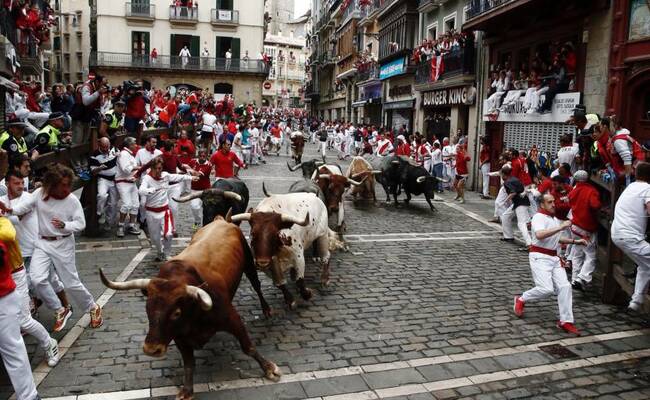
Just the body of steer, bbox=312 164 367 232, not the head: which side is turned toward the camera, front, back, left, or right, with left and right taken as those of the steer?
front

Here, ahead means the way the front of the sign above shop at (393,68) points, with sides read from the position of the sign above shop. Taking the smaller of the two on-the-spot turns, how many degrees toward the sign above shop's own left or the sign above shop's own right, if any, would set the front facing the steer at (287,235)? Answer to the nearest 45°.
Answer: approximately 45° to the sign above shop's own left

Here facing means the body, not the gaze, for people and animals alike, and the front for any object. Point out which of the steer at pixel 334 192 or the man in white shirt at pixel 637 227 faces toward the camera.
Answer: the steer

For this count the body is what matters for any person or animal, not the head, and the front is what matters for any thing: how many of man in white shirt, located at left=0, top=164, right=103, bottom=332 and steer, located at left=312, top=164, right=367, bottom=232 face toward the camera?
2

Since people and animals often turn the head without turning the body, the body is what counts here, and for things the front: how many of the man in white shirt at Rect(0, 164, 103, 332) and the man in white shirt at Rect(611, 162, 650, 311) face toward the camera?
1

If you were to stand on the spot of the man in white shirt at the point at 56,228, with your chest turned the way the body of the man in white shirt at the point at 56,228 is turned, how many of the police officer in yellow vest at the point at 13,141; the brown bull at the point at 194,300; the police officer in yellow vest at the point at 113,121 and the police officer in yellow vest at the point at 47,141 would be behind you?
3

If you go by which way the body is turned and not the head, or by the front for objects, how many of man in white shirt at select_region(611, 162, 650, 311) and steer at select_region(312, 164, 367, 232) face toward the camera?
1

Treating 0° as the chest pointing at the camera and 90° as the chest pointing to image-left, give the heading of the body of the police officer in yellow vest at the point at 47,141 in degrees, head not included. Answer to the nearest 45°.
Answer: approximately 315°

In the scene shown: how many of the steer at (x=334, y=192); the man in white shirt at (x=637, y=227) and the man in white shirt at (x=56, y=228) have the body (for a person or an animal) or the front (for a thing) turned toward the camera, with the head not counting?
2

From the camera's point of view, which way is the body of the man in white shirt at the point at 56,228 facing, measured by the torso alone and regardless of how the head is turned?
toward the camera

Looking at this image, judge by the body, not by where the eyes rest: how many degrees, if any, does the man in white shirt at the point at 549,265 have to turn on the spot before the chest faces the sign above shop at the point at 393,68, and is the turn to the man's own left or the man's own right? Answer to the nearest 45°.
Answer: approximately 135° to the man's own left

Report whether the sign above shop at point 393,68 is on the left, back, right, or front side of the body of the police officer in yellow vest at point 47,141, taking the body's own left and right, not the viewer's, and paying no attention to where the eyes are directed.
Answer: left

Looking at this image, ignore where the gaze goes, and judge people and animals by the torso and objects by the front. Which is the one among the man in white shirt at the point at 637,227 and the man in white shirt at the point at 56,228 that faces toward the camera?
the man in white shirt at the point at 56,228

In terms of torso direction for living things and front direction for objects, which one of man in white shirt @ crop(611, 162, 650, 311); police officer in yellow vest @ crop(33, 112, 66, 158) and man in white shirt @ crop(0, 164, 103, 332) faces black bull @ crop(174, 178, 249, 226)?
the police officer in yellow vest

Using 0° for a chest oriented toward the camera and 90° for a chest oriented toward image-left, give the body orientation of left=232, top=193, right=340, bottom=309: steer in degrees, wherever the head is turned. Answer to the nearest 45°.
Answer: approximately 45°

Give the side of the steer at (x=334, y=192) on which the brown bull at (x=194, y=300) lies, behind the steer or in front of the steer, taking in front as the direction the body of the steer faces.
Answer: in front

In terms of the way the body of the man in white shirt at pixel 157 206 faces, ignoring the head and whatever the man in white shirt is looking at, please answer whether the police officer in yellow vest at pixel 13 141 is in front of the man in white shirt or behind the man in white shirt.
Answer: behind
